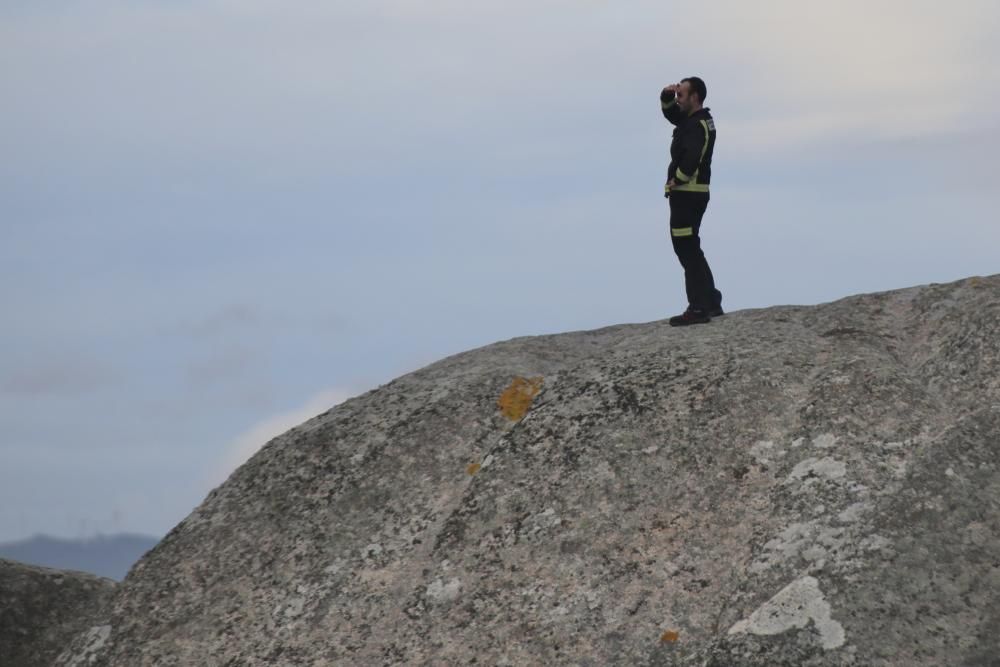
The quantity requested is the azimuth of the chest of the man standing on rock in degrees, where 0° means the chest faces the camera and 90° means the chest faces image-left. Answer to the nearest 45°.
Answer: approximately 90°

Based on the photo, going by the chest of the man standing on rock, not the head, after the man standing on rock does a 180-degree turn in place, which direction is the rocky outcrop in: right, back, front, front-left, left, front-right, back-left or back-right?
back
